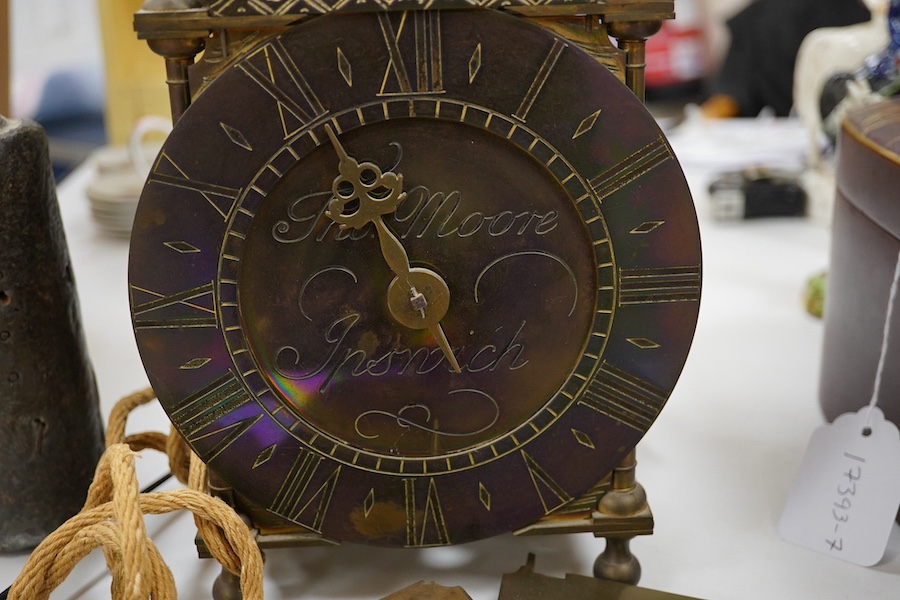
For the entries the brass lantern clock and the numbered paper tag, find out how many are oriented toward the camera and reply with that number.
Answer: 2

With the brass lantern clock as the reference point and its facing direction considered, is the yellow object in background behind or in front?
behind

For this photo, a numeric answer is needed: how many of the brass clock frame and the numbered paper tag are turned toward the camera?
2

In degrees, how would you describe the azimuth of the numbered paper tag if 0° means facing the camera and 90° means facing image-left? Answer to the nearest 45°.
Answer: approximately 0°

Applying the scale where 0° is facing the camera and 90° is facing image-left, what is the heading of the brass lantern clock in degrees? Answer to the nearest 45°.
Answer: approximately 0°
